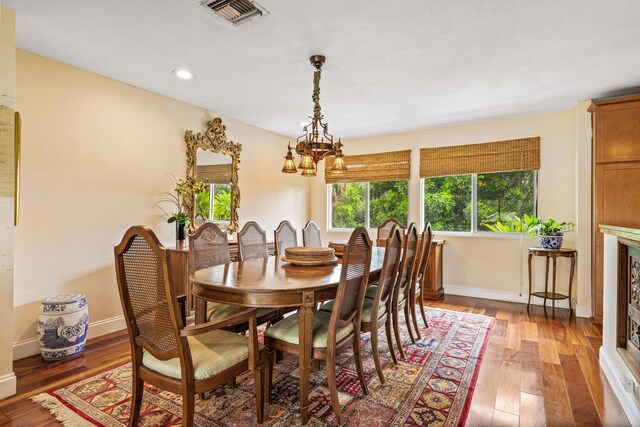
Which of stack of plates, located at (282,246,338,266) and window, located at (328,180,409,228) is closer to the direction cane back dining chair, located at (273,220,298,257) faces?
the stack of plates

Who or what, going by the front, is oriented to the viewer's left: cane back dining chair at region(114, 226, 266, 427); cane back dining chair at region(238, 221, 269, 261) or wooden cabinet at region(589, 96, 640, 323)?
the wooden cabinet

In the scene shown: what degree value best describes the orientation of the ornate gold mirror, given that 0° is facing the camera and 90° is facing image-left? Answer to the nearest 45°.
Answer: approximately 315°

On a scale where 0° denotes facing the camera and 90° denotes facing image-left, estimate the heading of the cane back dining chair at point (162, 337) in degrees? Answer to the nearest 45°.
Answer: approximately 225°

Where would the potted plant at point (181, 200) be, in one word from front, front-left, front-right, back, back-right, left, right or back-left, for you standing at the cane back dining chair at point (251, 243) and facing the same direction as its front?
back

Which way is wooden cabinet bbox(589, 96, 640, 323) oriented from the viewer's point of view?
to the viewer's left

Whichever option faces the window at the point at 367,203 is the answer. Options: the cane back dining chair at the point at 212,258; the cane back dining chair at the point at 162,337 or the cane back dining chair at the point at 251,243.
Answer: the cane back dining chair at the point at 162,337

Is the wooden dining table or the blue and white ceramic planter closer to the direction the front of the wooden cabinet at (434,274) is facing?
the wooden dining table

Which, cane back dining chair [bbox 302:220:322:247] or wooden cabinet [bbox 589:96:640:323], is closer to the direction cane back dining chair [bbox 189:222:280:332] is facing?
the wooden cabinet
